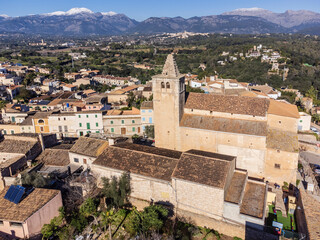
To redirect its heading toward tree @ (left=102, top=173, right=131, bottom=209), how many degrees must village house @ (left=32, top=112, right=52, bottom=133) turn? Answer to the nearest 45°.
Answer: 0° — it already faces it

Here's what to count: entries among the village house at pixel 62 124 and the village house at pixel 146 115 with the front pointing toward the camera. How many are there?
2

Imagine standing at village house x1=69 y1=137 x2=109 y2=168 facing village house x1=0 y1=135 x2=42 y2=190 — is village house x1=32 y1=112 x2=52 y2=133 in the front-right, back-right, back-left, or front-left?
front-right

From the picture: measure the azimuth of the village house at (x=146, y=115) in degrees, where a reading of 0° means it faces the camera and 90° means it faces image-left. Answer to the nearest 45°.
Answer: approximately 0°

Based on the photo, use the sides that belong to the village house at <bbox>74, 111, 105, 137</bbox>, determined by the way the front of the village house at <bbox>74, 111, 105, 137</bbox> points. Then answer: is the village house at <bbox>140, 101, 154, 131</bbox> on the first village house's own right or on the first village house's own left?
on the first village house's own left

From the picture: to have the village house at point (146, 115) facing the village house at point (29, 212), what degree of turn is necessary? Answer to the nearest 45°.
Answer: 0° — it already faces it

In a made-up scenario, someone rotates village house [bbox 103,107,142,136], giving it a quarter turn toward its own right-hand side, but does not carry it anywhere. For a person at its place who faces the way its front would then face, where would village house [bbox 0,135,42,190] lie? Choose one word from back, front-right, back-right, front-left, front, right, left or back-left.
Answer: front-left

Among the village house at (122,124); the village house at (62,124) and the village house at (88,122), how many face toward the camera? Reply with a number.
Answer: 3

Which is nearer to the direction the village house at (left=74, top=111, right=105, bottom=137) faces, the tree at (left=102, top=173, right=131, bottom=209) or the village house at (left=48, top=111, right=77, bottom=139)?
the tree

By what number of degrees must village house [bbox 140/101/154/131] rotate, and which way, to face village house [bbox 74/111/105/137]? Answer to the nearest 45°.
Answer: approximately 90° to its right

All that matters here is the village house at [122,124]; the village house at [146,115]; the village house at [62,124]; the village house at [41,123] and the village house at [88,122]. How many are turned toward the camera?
5

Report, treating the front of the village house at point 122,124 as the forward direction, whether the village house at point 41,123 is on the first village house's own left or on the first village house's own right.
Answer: on the first village house's own right

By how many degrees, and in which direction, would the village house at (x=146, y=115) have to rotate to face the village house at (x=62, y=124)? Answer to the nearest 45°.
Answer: approximately 90° to its right

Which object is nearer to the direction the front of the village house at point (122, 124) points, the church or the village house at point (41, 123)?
the church

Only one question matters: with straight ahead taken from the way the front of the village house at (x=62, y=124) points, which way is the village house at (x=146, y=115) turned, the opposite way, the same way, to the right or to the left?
the same way

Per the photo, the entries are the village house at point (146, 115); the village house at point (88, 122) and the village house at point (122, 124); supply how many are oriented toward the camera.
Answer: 3

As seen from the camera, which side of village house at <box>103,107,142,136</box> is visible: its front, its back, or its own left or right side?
front

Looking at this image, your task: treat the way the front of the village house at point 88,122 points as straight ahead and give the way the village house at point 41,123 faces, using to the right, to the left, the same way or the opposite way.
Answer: the same way

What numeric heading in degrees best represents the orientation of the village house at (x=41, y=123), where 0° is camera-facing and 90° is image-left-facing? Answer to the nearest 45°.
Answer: approximately 0°
